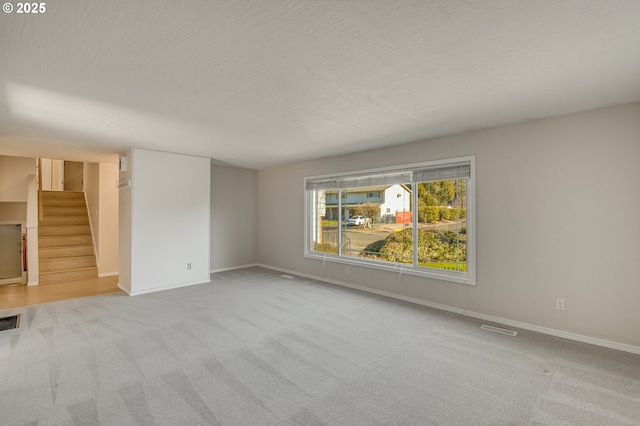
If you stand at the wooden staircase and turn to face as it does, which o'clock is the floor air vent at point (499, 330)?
The floor air vent is roughly at 11 o'clock from the wooden staircase.

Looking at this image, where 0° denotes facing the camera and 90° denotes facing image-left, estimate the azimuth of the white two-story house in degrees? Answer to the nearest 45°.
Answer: approximately 45°

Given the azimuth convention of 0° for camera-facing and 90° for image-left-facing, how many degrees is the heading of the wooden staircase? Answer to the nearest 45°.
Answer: approximately 0°
